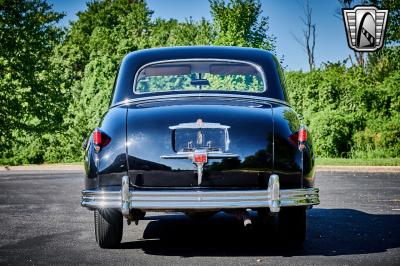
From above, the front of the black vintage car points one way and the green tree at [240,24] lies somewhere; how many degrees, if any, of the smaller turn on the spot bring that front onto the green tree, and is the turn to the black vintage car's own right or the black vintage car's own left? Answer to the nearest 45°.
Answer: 0° — it already faces it

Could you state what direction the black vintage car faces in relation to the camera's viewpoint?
facing away from the viewer
